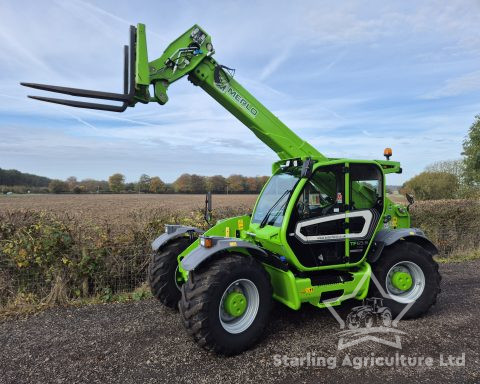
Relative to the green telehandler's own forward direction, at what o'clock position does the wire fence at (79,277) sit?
The wire fence is roughly at 2 o'clock from the green telehandler.

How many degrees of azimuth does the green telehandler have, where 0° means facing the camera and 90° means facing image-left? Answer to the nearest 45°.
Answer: approximately 45°
